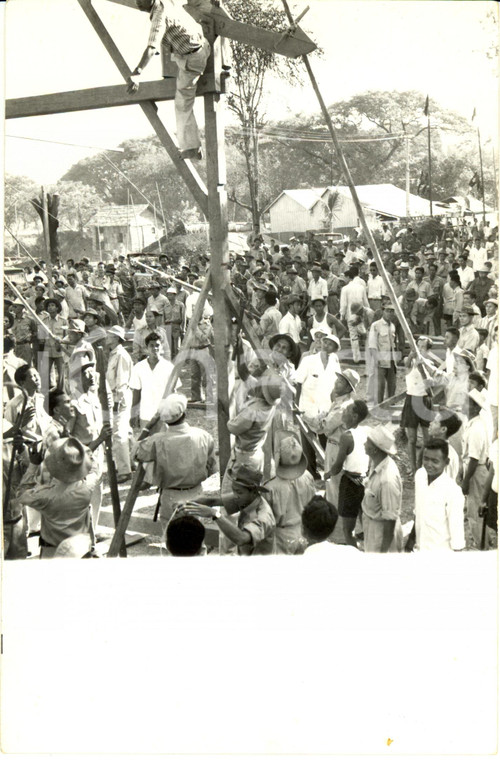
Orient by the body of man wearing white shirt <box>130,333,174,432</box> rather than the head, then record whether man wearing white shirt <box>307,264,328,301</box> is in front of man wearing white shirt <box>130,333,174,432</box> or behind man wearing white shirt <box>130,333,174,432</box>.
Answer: behind

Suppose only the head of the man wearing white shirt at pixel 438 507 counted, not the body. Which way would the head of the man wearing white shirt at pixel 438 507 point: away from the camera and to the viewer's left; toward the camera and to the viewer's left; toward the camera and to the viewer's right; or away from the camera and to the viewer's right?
toward the camera and to the viewer's left

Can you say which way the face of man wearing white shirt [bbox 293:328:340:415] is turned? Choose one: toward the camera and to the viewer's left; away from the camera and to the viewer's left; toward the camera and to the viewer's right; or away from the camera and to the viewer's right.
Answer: toward the camera and to the viewer's left

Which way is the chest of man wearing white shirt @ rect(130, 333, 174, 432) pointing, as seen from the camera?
toward the camera

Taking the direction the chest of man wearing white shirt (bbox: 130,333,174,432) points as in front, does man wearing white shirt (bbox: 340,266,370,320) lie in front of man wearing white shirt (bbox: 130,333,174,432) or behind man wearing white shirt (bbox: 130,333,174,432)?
behind
